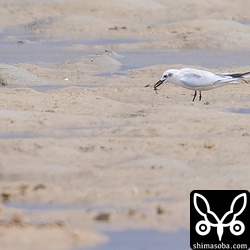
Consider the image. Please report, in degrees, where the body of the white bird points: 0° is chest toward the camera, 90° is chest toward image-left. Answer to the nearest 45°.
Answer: approximately 90°
